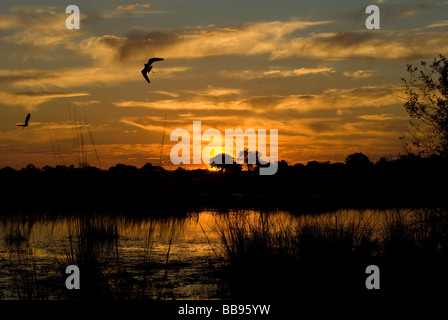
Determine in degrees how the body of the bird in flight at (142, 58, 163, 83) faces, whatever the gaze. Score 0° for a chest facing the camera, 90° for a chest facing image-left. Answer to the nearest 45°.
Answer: approximately 90°
